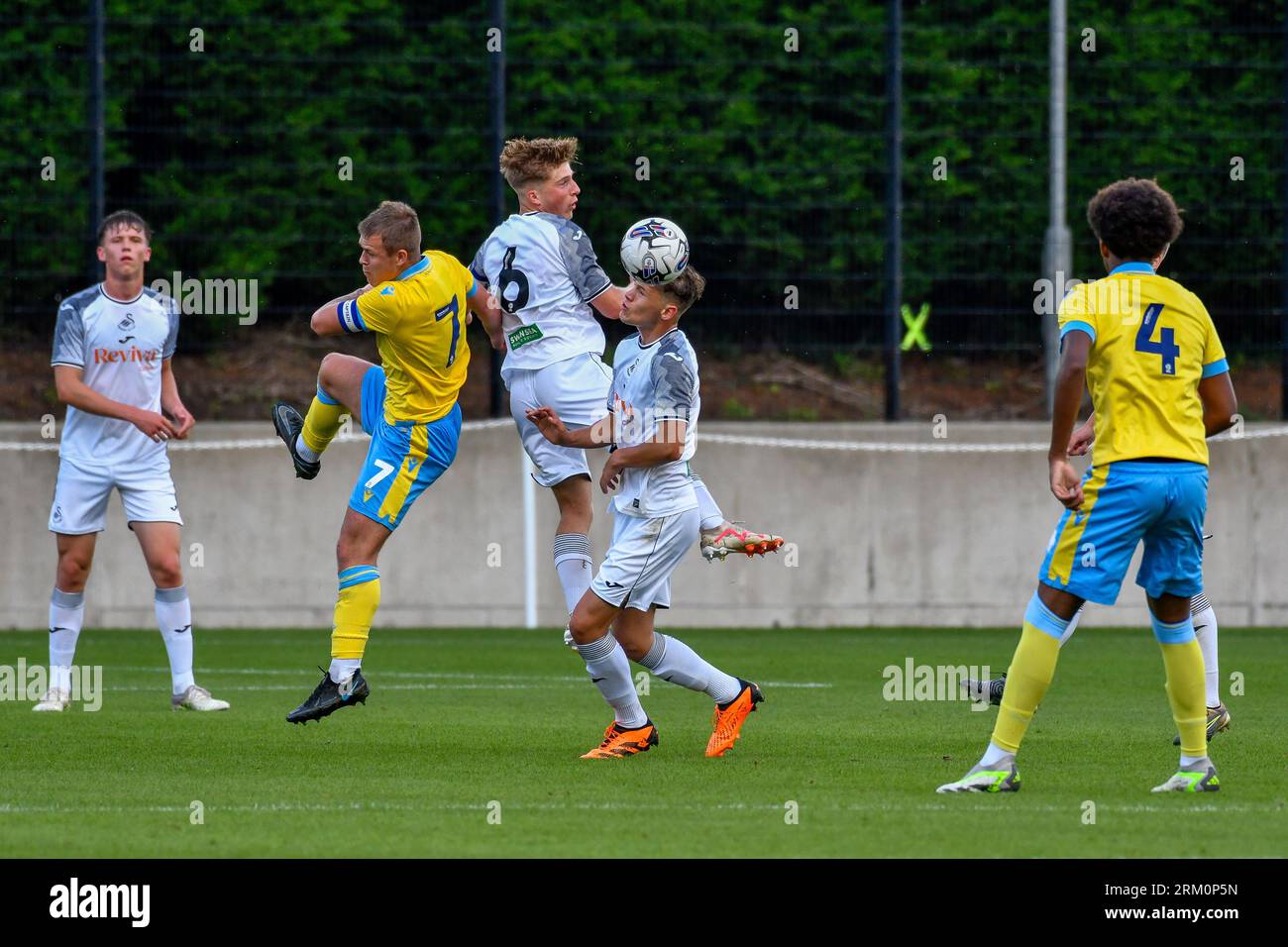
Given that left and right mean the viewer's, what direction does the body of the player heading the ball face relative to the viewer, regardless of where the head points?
facing to the left of the viewer

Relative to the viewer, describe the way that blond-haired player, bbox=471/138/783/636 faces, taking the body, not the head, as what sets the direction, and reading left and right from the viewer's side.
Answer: facing away from the viewer and to the right of the viewer

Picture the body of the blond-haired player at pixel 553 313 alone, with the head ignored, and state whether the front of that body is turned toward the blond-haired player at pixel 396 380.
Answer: no

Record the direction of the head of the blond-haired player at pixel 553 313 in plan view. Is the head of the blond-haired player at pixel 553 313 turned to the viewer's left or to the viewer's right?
to the viewer's right
